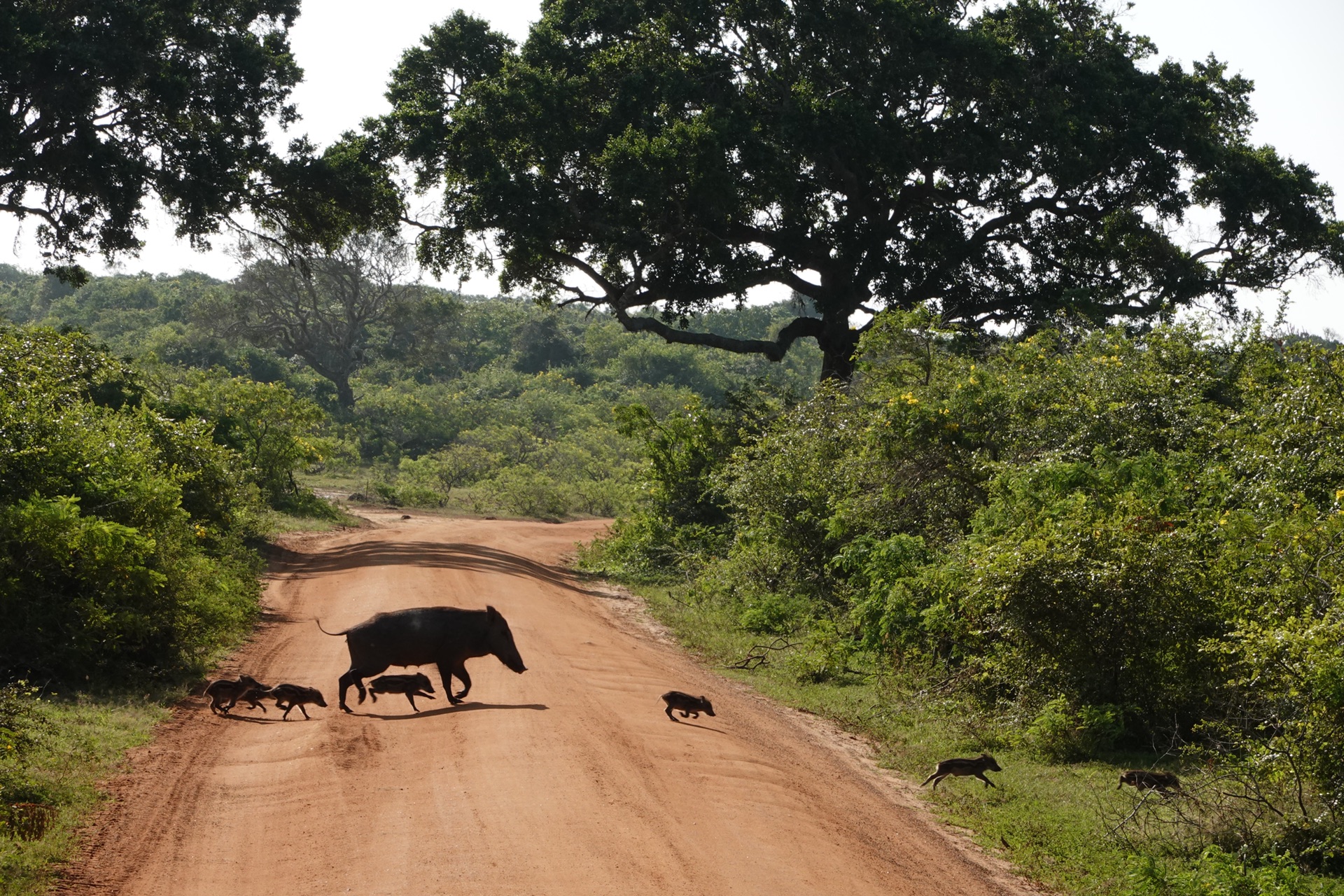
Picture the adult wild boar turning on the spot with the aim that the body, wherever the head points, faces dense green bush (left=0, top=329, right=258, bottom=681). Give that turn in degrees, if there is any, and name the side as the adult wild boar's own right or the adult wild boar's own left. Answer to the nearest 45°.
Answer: approximately 135° to the adult wild boar's own left

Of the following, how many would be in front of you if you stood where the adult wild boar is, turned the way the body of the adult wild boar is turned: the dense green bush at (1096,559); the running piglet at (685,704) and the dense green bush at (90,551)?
2

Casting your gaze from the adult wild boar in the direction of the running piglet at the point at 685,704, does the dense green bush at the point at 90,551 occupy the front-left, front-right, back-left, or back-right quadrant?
back-left

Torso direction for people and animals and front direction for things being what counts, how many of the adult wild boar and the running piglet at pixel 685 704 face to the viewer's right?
2

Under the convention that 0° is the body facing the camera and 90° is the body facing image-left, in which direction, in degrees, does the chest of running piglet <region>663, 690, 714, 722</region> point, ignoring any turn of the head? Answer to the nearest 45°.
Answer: approximately 270°

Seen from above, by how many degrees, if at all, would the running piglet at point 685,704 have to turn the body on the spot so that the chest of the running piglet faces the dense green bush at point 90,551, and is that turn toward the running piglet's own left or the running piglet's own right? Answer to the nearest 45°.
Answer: approximately 180°

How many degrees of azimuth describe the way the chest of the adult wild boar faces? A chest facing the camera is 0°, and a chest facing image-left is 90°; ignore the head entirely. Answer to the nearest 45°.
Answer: approximately 270°

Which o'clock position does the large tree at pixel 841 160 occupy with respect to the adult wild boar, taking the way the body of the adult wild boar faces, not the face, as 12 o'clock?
The large tree is roughly at 10 o'clock from the adult wild boar.

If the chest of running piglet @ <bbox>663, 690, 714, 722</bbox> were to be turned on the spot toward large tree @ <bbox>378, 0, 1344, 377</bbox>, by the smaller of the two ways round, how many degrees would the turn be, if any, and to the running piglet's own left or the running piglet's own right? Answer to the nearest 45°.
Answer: approximately 90° to the running piglet's own left

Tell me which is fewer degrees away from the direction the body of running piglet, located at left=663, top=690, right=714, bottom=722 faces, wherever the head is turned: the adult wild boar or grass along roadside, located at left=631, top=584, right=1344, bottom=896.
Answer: the grass along roadside

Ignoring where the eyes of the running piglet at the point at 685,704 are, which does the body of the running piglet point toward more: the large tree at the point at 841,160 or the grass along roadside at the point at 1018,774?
the grass along roadside

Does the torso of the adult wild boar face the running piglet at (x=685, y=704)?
yes
